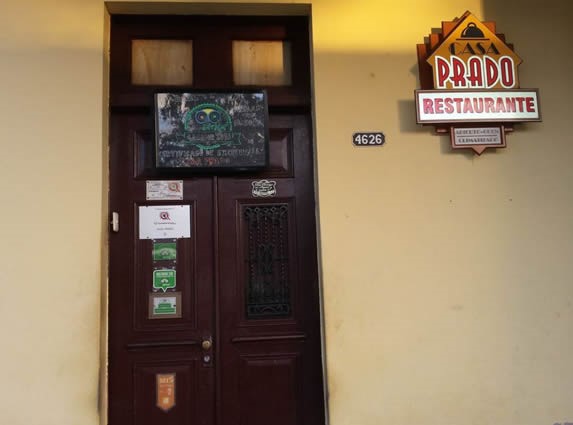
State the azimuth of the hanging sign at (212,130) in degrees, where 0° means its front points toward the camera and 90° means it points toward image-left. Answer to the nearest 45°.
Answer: approximately 0°

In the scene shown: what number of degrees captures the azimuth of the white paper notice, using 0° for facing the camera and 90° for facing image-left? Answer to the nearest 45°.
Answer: approximately 0°

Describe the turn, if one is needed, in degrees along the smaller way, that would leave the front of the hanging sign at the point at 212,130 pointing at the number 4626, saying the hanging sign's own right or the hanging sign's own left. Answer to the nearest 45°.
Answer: approximately 90° to the hanging sign's own left
